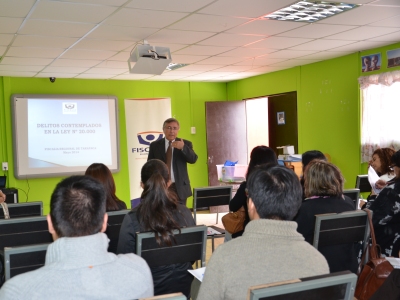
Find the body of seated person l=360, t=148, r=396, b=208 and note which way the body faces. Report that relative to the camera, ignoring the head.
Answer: to the viewer's left

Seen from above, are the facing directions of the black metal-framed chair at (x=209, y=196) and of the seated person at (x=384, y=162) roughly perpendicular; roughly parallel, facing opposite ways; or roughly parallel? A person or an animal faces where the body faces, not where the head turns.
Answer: roughly perpendicular

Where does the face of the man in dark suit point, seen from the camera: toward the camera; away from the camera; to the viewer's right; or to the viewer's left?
toward the camera

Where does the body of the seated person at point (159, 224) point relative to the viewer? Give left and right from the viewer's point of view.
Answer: facing away from the viewer

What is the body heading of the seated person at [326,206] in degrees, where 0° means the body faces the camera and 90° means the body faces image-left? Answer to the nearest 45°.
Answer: approximately 180°

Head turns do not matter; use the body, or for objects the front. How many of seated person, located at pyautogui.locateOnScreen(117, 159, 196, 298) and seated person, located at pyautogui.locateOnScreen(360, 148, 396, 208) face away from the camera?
1

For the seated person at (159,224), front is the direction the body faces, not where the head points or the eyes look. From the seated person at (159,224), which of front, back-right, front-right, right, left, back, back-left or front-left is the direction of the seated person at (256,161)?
front-right

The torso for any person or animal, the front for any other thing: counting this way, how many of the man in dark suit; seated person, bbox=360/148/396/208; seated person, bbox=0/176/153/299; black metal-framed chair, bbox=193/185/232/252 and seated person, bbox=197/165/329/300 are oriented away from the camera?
3

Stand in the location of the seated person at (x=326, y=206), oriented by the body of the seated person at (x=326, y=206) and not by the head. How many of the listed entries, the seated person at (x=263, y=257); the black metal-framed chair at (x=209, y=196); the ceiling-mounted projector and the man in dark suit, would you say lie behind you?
1

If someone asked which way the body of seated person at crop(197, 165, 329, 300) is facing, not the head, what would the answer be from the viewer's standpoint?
away from the camera

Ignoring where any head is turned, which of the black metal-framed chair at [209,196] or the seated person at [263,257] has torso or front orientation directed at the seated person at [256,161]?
the seated person at [263,257]

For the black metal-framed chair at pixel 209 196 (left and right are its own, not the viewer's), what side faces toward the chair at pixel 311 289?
back

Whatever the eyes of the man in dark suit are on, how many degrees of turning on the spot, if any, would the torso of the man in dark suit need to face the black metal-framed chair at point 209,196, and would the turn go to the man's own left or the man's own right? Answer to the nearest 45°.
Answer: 0° — they already face it

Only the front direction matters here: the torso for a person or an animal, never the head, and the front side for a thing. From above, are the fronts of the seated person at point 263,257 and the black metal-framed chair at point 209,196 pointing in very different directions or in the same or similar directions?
same or similar directions

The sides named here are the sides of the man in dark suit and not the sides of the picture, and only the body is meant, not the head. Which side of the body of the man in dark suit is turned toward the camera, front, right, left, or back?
front

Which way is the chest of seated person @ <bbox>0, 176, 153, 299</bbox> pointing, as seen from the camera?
away from the camera

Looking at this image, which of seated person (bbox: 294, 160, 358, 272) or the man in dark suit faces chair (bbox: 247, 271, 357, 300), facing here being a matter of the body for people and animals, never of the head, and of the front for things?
the man in dark suit

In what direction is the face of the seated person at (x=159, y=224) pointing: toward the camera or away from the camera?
away from the camera
